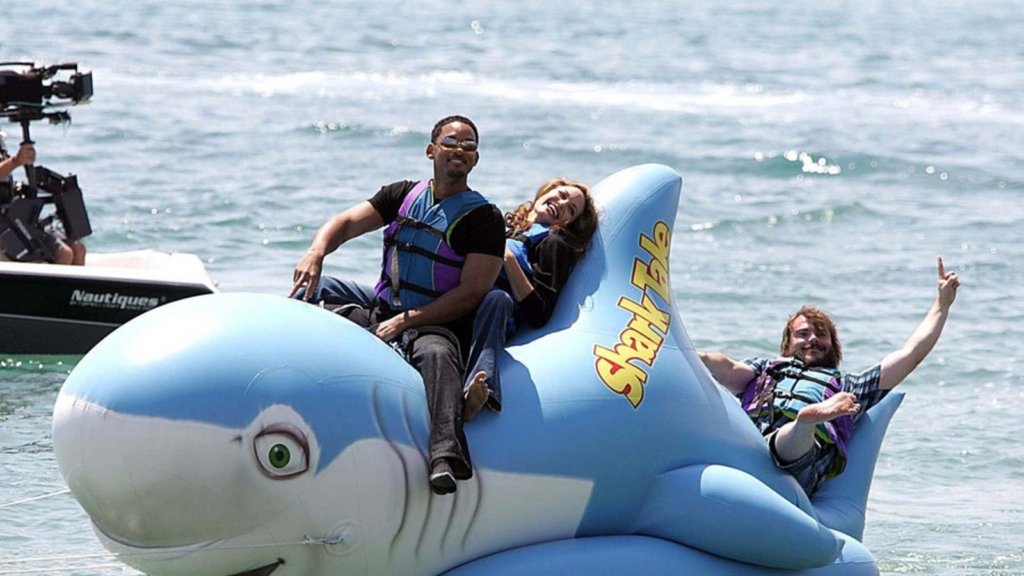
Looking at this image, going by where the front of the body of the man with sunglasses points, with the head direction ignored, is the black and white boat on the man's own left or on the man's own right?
on the man's own right

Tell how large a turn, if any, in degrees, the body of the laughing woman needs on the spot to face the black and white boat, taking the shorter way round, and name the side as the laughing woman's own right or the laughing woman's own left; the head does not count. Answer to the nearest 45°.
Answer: approximately 90° to the laughing woman's own right

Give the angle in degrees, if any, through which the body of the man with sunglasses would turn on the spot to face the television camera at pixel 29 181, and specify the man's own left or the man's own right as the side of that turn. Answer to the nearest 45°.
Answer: approximately 90° to the man's own right

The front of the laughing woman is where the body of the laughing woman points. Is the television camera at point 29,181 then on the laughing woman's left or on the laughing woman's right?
on the laughing woman's right

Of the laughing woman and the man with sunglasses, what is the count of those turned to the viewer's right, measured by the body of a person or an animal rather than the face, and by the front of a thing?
0
